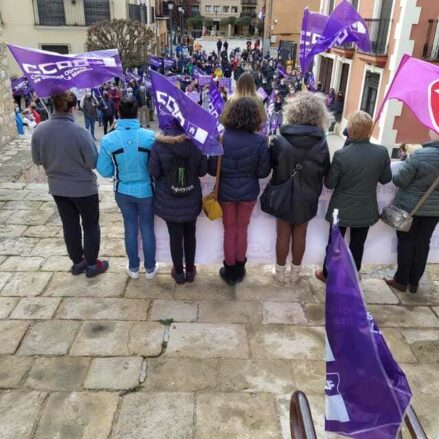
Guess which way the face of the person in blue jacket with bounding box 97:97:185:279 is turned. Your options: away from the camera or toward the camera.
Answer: away from the camera

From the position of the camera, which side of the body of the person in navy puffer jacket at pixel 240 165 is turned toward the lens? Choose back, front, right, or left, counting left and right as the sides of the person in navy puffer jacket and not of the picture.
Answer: back

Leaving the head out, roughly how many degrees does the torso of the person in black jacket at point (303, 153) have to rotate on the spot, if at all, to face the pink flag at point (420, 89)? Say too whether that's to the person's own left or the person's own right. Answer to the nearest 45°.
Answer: approximately 90° to the person's own right

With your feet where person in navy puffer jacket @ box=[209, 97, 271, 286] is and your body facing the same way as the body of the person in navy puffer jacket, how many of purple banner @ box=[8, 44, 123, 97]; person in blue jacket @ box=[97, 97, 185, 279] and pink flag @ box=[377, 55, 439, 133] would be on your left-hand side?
2

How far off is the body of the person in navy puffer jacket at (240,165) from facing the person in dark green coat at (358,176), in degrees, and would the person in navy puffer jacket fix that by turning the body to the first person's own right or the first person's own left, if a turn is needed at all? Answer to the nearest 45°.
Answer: approximately 90° to the first person's own right

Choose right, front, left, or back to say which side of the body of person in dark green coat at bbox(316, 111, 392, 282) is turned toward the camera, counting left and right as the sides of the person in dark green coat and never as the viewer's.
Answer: back

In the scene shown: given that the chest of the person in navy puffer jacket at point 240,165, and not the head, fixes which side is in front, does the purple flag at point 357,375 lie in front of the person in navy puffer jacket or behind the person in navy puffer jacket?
behind

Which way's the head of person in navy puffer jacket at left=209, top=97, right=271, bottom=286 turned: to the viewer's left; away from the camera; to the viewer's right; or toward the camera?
away from the camera

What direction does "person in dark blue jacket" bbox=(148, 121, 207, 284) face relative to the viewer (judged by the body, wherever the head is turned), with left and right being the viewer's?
facing away from the viewer

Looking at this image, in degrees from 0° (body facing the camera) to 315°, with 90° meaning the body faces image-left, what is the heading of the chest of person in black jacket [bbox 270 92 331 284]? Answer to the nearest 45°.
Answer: approximately 180°

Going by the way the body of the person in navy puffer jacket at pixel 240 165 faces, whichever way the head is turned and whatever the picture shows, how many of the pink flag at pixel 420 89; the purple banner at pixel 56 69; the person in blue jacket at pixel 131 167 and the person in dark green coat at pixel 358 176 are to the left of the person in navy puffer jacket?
2

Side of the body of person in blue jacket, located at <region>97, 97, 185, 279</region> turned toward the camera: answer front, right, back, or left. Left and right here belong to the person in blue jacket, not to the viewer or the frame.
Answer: back

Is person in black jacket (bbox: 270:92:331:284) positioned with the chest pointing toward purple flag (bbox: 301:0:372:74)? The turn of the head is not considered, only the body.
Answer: yes

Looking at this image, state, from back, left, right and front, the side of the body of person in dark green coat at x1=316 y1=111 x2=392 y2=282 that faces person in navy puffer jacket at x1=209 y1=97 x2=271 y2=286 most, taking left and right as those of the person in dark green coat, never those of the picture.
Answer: left
